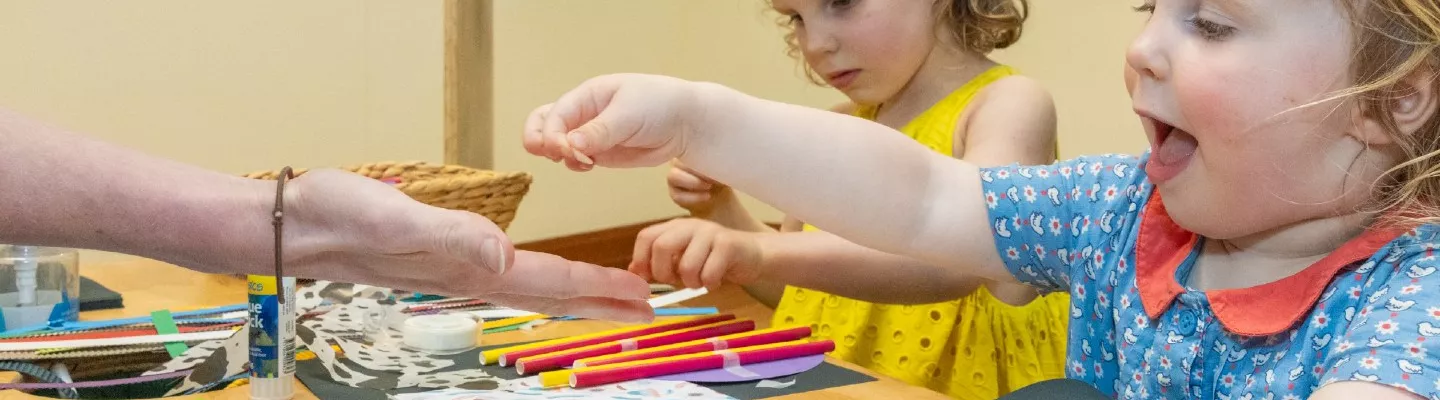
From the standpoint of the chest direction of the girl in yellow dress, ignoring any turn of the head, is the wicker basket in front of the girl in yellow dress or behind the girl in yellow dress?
in front

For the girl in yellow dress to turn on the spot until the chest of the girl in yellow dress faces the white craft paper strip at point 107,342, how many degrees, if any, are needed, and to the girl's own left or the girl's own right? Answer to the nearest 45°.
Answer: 0° — they already face it

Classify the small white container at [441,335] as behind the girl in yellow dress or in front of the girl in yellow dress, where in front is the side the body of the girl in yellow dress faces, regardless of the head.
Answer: in front

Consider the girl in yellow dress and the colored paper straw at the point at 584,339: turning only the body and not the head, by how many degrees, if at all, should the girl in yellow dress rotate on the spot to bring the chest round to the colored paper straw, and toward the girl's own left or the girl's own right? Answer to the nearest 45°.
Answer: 0° — they already face it

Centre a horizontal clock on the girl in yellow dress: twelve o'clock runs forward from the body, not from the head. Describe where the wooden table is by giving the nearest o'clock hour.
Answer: The wooden table is roughly at 1 o'clock from the girl in yellow dress.

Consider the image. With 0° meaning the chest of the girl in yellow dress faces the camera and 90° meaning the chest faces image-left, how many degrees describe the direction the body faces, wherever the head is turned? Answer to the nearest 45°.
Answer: approximately 45°

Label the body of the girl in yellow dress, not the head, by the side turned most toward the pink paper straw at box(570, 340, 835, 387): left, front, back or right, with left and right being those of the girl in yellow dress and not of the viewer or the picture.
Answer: front

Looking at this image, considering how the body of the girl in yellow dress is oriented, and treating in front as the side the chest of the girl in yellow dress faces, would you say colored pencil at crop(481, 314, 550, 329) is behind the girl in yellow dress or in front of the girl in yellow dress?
in front
